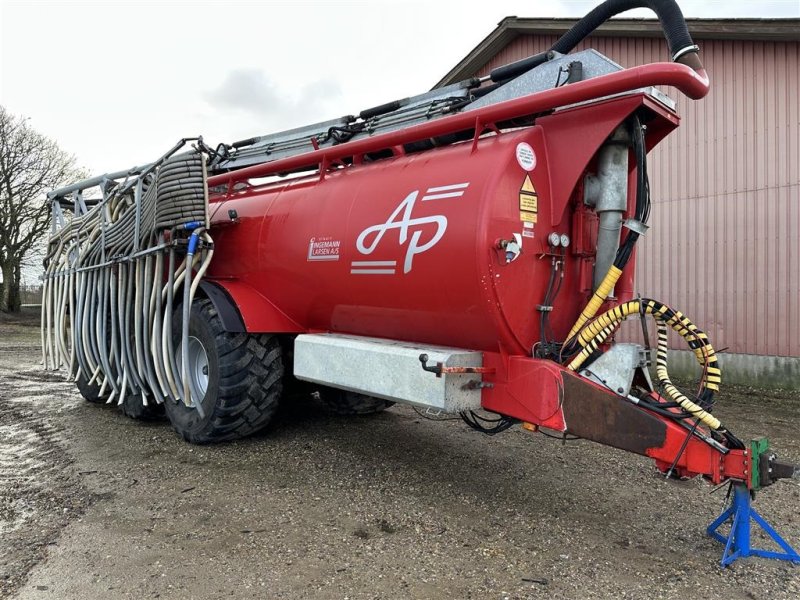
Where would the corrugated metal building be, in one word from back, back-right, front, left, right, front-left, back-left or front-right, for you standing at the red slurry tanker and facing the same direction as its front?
left

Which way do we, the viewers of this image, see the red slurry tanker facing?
facing the viewer and to the right of the viewer

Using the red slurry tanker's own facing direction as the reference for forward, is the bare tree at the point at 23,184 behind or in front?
behind
